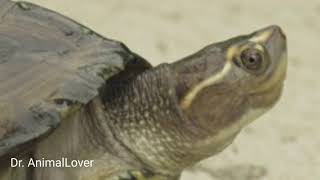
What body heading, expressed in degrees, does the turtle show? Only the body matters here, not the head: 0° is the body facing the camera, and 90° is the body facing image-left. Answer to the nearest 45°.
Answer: approximately 270°
